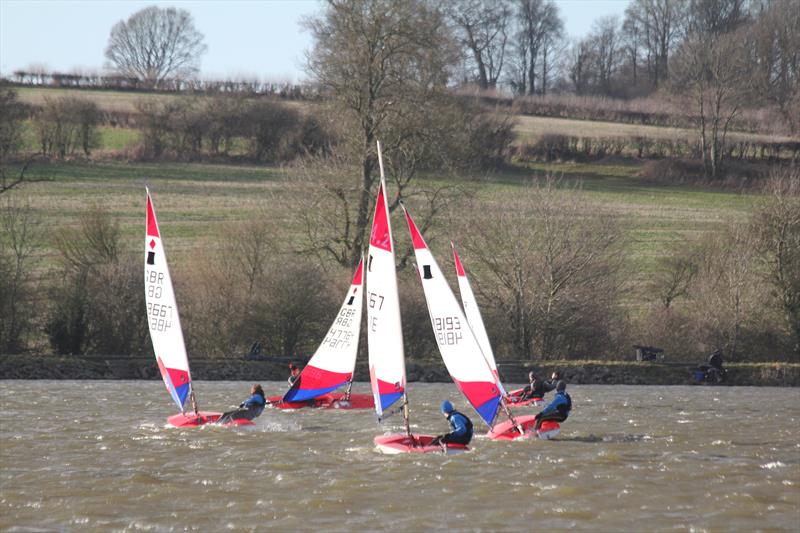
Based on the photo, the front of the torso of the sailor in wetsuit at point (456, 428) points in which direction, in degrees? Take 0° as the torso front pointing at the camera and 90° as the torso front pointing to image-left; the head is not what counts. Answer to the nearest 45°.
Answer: approximately 90°

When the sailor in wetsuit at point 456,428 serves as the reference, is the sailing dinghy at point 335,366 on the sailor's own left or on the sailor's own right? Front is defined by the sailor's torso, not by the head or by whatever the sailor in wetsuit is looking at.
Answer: on the sailor's own right

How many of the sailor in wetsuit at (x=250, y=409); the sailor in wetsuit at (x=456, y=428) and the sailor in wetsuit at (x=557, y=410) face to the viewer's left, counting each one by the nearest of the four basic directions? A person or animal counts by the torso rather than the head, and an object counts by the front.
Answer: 3

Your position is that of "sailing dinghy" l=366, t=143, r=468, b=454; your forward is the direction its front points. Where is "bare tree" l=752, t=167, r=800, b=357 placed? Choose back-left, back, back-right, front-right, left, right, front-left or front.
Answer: back

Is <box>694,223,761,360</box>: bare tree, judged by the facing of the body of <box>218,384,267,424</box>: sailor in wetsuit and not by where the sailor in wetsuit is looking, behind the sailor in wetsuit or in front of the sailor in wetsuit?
behind

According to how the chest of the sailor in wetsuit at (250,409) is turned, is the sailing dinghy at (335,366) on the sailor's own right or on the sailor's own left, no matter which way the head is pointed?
on the sailor's own right

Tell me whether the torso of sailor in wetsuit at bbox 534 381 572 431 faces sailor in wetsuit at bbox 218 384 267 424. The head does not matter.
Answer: yes

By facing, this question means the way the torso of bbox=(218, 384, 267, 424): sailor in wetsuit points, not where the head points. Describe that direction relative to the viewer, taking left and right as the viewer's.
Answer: facing to the left of the viewer

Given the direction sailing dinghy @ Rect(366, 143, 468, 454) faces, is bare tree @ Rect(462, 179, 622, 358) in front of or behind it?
behind

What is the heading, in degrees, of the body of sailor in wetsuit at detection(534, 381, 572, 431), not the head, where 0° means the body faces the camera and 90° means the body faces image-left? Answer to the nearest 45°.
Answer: approximately 90°
